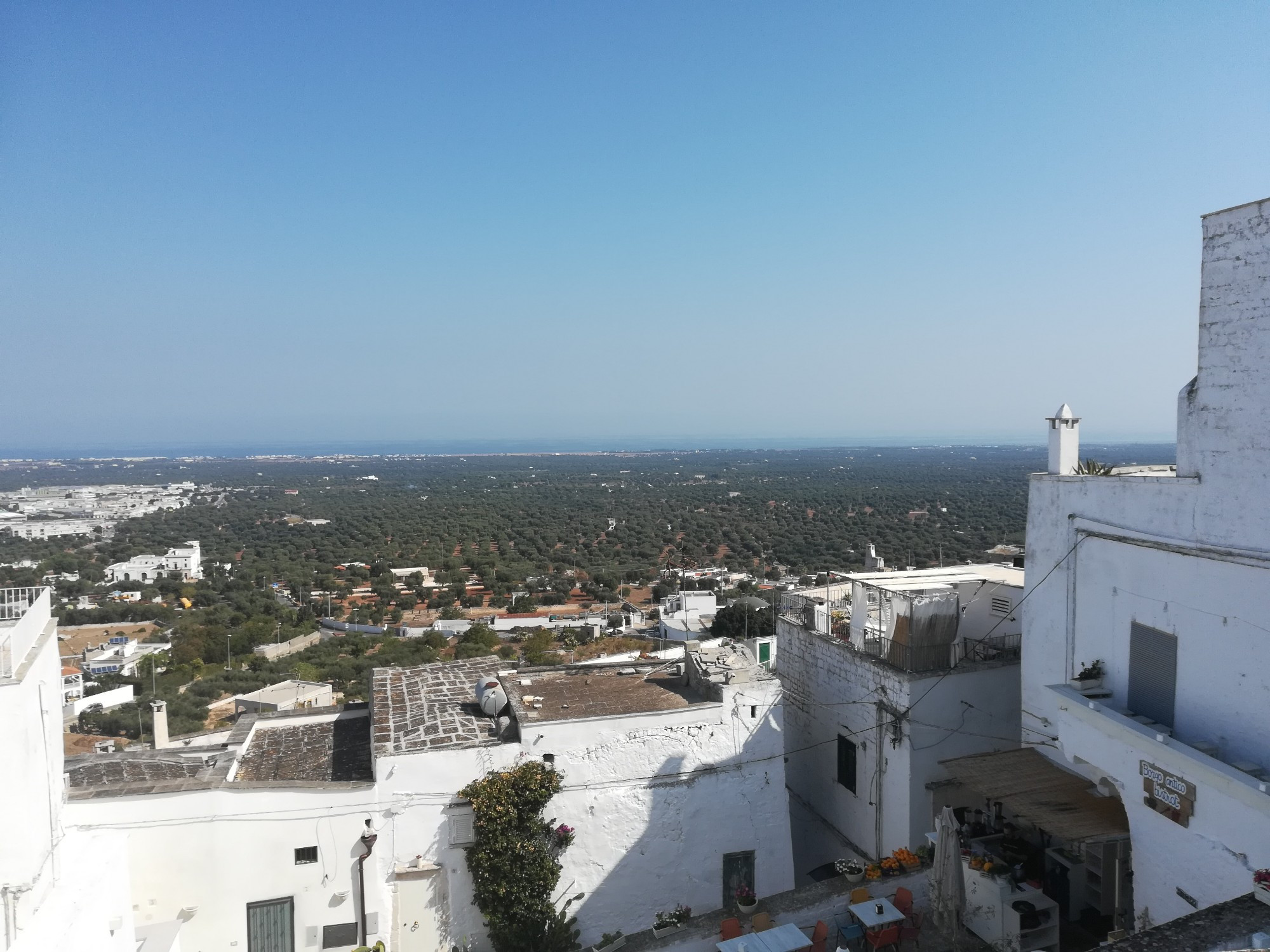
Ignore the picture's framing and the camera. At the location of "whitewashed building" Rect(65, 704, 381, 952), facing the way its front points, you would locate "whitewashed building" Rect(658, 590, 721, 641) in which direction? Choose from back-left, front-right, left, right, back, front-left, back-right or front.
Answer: back-left

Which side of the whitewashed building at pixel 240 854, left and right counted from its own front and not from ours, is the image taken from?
front

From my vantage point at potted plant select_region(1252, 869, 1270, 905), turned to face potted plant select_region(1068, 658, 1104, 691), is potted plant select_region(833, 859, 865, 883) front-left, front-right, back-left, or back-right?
front-left

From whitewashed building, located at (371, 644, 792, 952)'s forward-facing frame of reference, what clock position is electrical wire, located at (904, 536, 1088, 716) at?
The electrical wire is roughly at 9 o'clock from the whitewashed building.

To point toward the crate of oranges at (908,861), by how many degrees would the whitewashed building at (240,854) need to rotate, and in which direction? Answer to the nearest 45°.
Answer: approximately 45° to its left

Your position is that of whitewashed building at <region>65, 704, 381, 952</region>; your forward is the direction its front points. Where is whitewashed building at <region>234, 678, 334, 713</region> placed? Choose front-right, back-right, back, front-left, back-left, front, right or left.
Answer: back

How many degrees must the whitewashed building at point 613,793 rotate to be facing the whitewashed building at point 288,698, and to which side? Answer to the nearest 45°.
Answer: approximately 135° to its right

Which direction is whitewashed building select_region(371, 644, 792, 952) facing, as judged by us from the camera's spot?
facing the viewer

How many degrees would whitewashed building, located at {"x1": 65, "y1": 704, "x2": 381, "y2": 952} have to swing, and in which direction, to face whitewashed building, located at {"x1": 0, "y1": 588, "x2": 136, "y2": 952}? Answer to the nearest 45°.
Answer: approximately 45° to its right

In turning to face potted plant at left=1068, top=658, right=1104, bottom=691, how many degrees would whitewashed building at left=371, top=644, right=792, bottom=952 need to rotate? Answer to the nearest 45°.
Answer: approximately 45° to its left

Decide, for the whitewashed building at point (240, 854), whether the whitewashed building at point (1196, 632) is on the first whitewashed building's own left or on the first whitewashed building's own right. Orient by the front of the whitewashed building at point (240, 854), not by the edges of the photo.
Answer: on the first whitewashed building's own left

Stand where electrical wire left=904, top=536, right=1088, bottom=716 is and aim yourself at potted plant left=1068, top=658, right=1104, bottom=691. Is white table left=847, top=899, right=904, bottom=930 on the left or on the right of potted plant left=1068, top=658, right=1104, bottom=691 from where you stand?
right

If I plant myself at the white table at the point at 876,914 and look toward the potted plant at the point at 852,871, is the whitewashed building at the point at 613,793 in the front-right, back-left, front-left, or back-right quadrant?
front-left

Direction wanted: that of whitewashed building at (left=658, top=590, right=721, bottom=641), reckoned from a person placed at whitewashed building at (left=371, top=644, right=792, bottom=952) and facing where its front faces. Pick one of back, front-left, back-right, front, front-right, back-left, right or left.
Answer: back

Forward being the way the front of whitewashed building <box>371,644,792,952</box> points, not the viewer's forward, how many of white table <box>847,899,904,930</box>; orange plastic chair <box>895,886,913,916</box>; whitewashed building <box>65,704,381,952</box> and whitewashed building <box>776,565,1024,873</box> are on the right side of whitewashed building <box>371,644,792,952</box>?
1

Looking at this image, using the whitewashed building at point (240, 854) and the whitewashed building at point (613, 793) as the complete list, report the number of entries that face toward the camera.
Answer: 2

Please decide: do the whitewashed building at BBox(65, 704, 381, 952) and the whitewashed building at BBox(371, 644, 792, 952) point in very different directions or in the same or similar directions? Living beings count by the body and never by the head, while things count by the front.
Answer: same or similar directions

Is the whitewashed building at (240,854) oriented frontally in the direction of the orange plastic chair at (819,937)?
no

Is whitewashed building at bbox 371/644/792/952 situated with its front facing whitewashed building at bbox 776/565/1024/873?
no

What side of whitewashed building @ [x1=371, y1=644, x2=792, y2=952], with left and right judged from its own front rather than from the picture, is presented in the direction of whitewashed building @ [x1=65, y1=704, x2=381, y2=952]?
right
